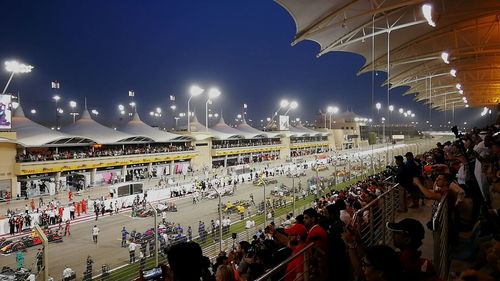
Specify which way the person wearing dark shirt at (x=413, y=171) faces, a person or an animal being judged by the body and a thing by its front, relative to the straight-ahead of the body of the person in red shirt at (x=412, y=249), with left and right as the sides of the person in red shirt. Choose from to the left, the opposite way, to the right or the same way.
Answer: the same way

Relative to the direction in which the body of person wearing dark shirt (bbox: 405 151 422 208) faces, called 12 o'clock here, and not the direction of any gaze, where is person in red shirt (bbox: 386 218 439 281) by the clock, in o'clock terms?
The person in red shirt is roughly at 9 o'clock from the person wearing dark shirt.

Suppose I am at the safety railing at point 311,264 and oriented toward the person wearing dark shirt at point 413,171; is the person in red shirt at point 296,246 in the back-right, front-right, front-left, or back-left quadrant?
front-left

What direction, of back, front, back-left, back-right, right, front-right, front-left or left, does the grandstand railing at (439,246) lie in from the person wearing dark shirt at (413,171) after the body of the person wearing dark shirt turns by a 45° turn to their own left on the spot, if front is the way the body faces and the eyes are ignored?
front-left

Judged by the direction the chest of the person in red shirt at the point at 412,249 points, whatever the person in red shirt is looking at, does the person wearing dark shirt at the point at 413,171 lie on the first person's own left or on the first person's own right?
on the first person's own right

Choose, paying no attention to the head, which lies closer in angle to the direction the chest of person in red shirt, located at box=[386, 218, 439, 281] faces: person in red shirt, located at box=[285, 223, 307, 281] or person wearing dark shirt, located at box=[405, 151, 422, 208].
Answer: the person in red shirt

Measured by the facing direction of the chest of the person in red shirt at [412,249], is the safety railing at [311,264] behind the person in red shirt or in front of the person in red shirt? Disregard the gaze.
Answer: in front

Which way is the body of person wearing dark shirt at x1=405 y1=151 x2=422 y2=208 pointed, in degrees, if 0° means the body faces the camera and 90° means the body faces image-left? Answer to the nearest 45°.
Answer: approximately 90°

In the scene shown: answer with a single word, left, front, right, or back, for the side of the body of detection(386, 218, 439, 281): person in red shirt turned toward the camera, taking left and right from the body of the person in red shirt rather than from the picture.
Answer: left

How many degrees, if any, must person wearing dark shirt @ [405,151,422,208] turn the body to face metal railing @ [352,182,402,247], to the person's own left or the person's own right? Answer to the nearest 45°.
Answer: approximately 90° to the person's own left

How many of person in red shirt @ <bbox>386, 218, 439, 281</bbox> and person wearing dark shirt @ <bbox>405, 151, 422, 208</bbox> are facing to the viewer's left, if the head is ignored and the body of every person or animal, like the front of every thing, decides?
2
